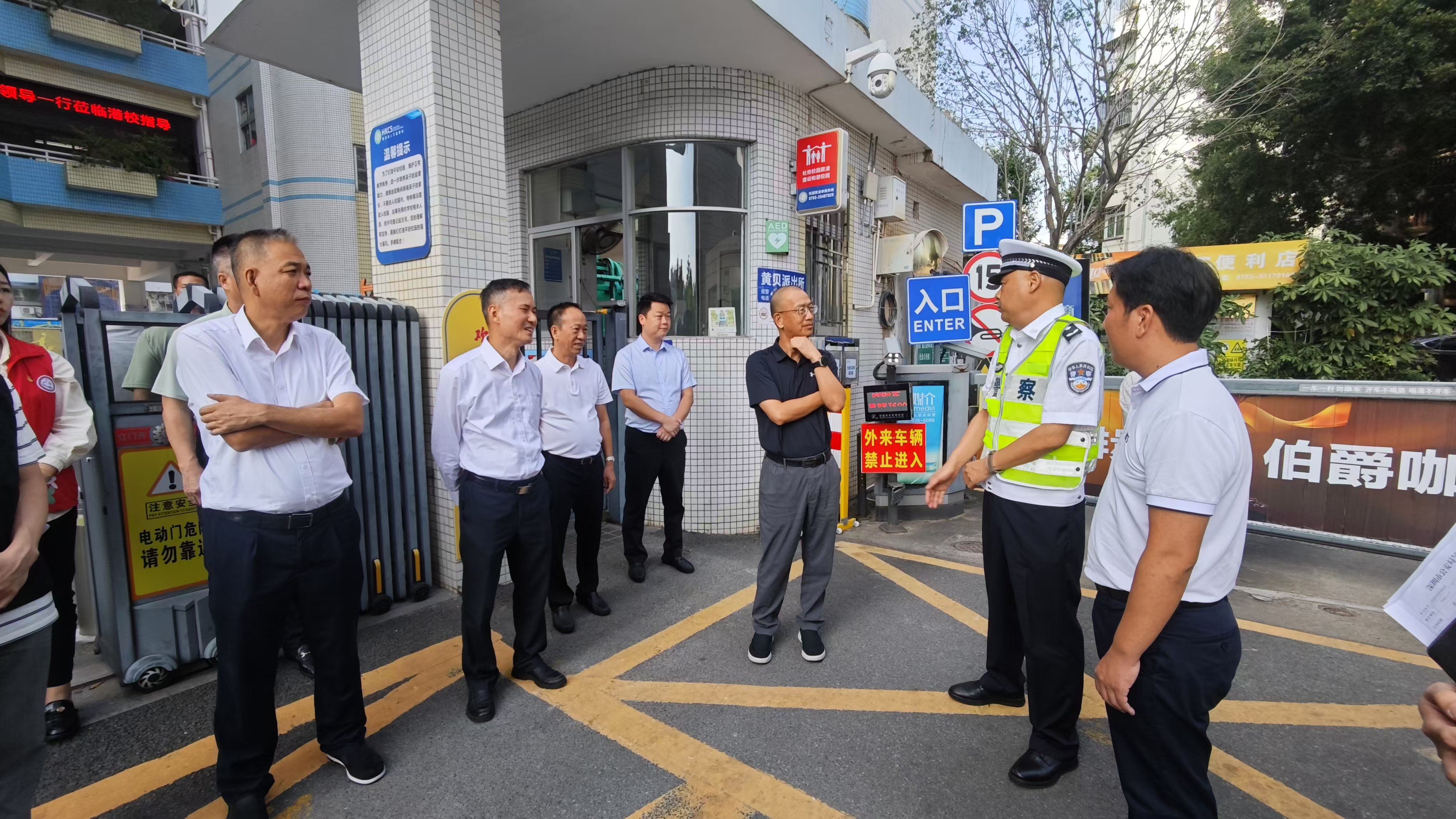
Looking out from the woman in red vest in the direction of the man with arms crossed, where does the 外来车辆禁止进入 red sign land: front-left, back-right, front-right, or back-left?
front-left

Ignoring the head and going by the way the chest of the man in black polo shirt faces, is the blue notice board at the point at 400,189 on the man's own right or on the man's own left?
on the man's own right

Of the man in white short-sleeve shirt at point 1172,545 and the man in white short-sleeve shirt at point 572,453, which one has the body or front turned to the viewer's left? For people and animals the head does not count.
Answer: the man in white short-sleeve shirt at point 1172,545

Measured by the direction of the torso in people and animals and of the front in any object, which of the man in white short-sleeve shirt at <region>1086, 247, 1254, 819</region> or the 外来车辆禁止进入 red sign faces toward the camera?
the 外来车辆禁止进入 red sign

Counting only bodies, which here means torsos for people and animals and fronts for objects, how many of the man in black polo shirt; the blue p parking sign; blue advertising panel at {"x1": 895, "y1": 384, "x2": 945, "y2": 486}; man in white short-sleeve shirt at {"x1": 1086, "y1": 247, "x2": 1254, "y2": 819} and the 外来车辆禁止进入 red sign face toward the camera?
4

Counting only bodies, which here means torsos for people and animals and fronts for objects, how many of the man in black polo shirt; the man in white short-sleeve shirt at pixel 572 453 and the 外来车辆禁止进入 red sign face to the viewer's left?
0

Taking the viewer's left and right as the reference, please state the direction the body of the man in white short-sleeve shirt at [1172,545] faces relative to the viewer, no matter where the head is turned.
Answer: facing to the left of the viewer

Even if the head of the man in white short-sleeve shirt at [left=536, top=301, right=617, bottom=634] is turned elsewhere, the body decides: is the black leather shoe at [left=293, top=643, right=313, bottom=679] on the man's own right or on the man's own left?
on the man's own right

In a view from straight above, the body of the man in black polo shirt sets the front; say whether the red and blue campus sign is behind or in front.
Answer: behind

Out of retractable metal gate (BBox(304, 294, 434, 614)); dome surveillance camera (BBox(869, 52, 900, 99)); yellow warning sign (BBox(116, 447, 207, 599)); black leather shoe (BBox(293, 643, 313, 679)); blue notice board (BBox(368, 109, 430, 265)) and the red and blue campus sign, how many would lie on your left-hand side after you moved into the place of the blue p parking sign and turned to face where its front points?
0

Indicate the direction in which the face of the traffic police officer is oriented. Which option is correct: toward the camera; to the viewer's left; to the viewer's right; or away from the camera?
to the viewer's left

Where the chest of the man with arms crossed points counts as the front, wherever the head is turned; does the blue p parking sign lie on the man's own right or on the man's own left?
on the man's own left

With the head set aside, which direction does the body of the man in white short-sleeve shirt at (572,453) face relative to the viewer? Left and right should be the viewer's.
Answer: facing the viewer and to the right of the viewer

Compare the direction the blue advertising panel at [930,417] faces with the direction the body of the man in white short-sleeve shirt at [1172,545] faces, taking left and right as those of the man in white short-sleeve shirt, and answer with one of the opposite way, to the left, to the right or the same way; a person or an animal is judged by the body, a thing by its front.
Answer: to the left

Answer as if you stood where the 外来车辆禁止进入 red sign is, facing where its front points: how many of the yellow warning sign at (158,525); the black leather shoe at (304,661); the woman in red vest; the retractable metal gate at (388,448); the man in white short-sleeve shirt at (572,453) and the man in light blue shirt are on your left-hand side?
0

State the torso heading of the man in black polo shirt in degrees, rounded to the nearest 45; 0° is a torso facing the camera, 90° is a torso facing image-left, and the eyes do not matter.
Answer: approximately 0°

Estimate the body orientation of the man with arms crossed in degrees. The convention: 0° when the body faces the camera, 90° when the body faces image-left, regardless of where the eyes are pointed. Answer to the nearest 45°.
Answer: approximately 315°

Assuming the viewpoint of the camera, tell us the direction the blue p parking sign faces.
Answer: facing the viewer

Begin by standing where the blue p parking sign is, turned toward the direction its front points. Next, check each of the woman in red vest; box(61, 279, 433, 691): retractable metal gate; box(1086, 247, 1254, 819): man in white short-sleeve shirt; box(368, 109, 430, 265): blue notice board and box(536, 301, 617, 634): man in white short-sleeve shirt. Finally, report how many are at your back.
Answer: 0

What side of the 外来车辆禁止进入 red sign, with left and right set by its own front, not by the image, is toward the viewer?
front
